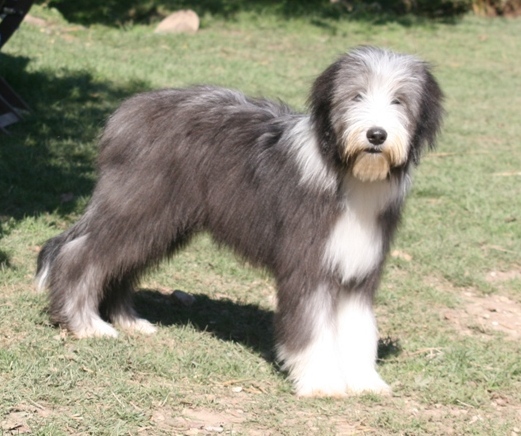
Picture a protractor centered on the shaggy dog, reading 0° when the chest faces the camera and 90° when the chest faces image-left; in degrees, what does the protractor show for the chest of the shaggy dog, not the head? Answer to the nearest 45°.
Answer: approximately 315°

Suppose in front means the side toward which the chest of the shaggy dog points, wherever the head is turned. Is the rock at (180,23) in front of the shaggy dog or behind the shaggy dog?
behind

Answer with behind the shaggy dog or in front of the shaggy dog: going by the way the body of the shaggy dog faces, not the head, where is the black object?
behind
